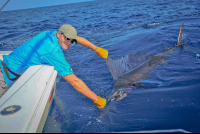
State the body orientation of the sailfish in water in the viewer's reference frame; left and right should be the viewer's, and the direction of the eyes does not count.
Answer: facing the viewer and to the left of the viewer
